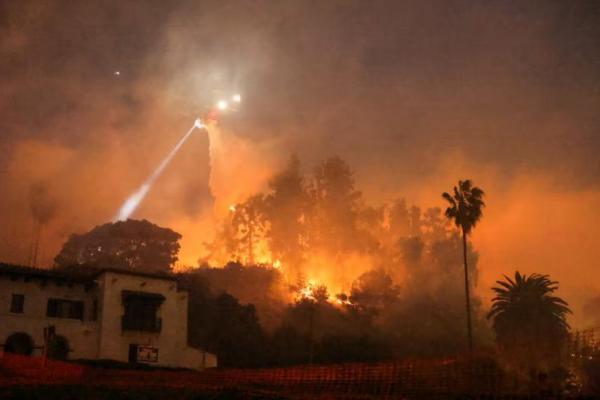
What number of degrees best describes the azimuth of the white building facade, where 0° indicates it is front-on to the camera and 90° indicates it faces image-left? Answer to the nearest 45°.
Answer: approximately 0°
